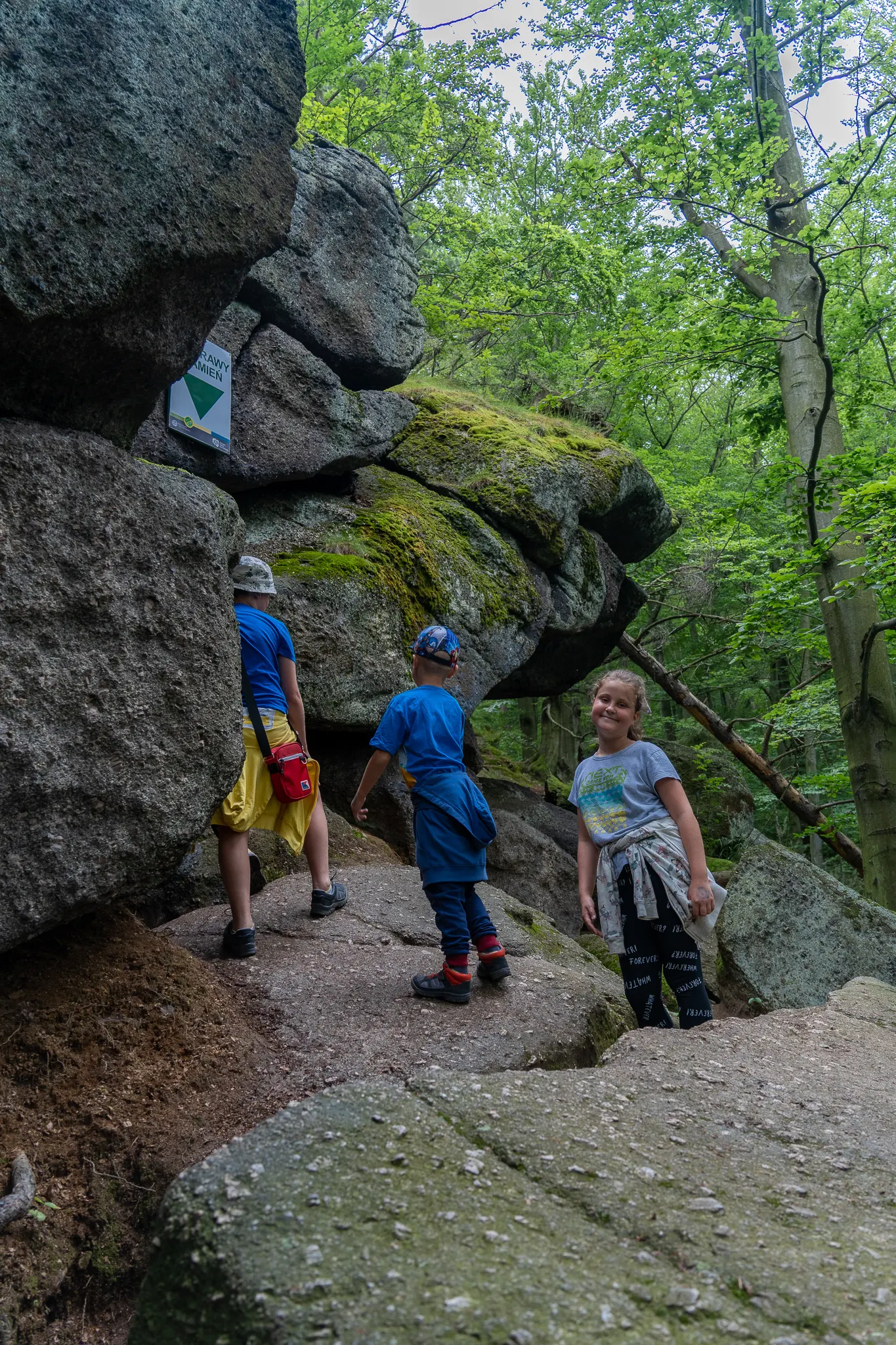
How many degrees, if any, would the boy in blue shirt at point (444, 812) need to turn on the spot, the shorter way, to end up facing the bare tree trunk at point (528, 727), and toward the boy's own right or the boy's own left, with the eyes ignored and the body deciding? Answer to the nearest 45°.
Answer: approximately 45° to the boy's own right

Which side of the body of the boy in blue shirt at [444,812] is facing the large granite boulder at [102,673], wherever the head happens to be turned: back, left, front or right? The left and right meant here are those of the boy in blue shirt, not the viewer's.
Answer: left

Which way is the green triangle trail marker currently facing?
toward the camera

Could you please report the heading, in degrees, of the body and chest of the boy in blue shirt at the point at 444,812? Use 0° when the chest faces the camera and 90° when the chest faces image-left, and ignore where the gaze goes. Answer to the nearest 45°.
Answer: approximately 135°

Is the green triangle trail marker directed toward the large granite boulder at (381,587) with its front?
no

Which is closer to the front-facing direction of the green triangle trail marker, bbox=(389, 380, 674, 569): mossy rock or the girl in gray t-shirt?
the girl in gray t-shirt

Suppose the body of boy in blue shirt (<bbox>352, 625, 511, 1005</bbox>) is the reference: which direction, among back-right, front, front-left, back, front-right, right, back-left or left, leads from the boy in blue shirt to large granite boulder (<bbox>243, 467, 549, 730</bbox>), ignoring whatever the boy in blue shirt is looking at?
front-right

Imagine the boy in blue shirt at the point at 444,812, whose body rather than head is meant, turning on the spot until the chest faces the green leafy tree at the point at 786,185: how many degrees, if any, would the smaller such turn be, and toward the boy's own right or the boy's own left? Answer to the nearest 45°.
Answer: approximately 90° to the boy's own right

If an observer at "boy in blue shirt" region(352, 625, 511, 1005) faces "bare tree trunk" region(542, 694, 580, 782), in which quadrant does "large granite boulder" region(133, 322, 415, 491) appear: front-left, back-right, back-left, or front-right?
front-left

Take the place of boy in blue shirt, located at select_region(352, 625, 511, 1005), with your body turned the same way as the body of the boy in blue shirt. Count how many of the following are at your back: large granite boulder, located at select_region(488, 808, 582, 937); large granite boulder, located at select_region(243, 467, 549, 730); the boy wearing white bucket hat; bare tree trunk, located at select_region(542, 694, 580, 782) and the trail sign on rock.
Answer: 0

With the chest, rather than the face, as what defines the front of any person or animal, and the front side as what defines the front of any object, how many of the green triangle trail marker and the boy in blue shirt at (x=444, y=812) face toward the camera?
1

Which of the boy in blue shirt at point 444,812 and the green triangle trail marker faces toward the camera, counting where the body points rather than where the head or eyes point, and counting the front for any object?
the green triangle trail marker

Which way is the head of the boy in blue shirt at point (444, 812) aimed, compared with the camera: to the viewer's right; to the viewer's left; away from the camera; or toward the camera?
away from the camera
